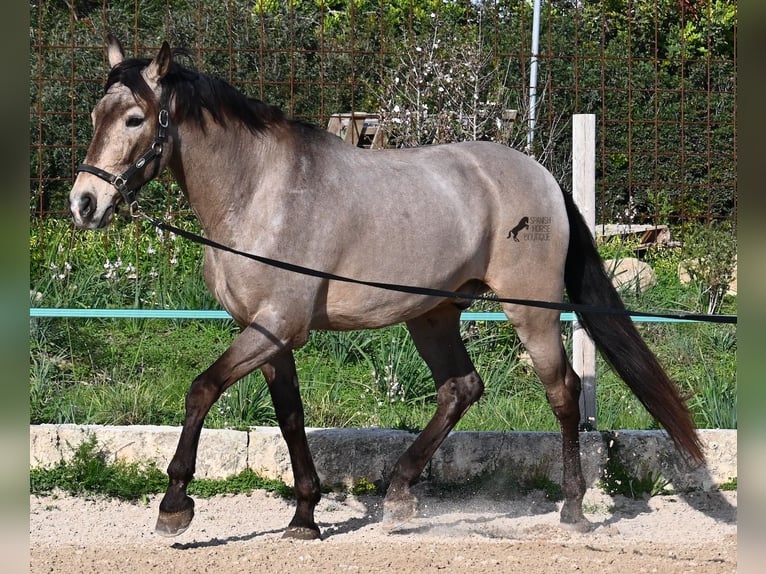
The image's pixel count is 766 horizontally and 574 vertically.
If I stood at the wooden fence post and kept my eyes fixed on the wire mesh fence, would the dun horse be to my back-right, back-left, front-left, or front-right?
back-left

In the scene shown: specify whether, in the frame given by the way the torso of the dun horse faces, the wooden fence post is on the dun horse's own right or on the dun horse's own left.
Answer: on the dun horse's own right

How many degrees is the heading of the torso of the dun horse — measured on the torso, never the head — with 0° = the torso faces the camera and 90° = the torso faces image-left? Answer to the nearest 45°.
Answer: approximately 90°

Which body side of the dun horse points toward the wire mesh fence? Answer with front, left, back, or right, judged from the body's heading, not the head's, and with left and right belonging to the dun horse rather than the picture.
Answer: right
